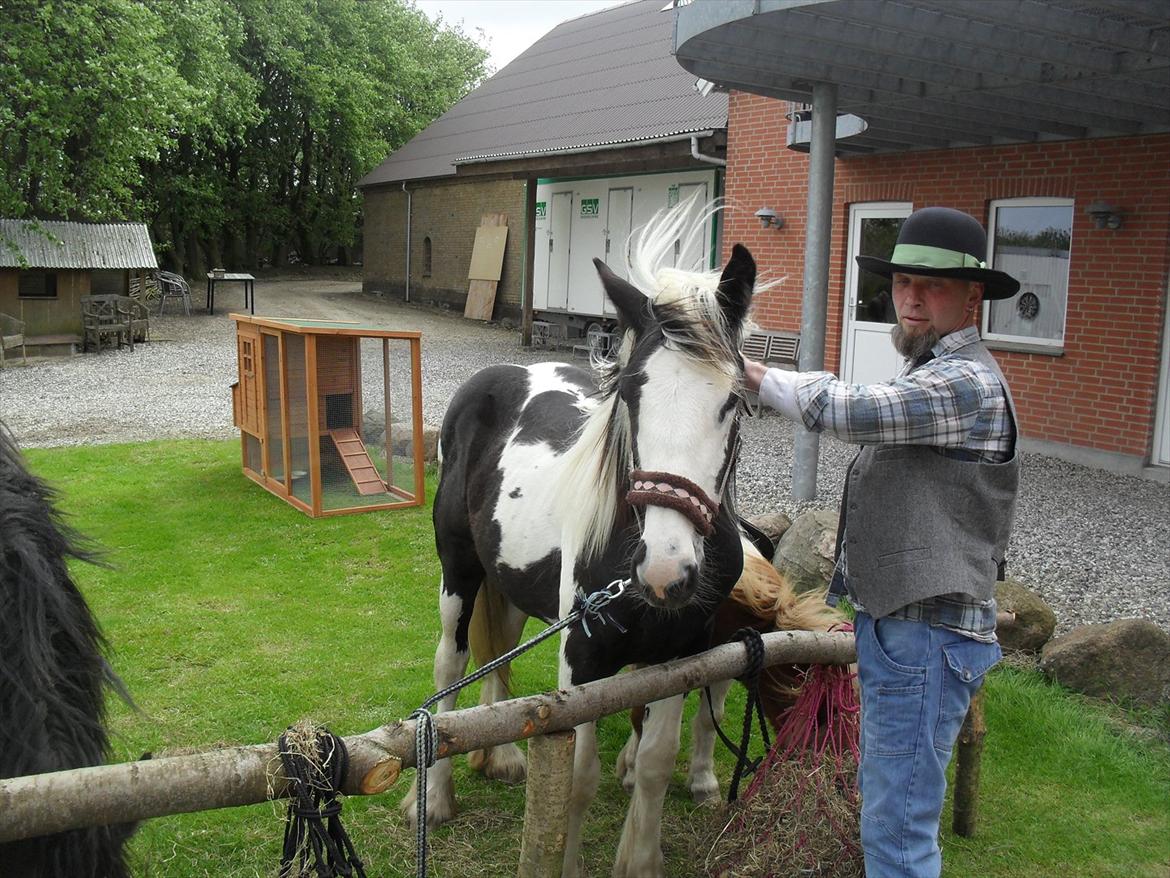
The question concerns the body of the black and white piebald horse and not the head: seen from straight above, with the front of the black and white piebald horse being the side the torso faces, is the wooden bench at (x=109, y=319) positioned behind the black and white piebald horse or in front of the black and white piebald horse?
behind

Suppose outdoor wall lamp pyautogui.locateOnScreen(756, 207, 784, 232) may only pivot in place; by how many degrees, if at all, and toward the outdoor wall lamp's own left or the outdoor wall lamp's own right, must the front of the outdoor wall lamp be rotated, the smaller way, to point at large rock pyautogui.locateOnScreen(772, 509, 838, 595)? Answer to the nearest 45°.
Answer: approximately 45° to the outdoor wall lamp's own left

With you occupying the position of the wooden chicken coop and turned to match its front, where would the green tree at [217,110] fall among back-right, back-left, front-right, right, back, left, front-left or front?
back-right

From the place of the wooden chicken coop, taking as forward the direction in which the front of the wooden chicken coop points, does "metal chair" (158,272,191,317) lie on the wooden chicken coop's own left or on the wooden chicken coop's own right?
on the wooden chicken coop's own right

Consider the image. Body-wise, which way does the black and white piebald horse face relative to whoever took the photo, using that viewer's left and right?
facing the viewer and to the right of the viewer

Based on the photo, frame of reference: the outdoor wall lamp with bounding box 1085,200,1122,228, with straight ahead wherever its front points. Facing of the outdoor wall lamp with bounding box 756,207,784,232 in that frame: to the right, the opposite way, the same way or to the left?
the same way

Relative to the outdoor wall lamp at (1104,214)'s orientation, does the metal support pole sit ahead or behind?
ahead

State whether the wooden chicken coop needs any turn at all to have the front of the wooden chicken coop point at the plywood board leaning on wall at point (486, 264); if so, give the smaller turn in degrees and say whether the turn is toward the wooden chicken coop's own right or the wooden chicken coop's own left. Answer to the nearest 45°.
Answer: approximately 135° to the wooden chicken coop's own right

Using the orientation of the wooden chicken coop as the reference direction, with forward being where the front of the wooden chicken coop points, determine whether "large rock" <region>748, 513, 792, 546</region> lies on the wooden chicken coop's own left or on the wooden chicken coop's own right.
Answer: on the wooden chicken coop's own left

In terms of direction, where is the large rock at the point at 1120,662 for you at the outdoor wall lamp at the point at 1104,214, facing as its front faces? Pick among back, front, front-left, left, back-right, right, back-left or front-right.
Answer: front-left

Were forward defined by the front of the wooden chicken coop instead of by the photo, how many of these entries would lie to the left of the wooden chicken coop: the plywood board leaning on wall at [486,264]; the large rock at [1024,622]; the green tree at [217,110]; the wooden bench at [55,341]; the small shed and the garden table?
1

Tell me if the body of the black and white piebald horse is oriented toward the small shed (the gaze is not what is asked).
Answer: no

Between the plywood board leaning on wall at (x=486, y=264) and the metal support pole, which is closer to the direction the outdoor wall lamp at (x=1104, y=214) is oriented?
the metal support pole

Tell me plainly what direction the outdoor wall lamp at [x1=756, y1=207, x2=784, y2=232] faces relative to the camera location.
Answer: facing the viewer and to the left of the viewer

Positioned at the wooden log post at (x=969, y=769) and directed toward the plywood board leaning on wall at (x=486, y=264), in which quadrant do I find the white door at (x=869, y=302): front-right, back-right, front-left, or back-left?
front-right

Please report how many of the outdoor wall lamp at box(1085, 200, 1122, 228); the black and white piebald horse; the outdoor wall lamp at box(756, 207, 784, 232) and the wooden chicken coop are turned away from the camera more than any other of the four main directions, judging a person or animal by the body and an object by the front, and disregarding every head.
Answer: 0

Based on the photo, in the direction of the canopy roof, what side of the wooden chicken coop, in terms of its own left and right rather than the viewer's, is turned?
left

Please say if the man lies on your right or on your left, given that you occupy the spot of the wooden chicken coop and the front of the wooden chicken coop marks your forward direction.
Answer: on your left
